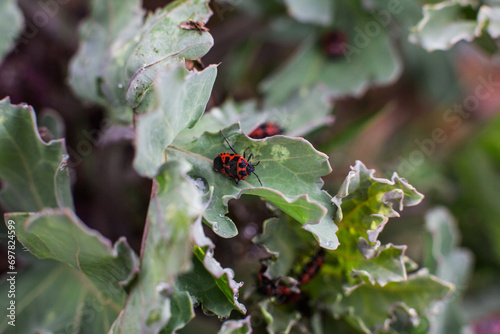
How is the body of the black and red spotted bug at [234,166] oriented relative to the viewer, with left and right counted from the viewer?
facing to the right of the viewer
